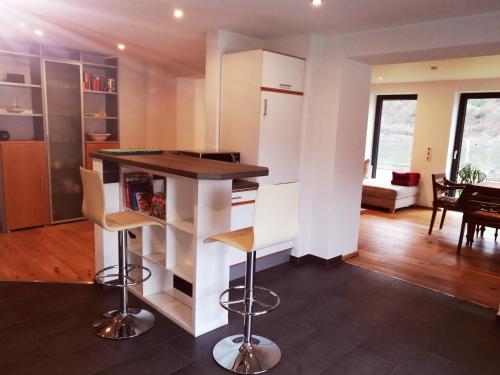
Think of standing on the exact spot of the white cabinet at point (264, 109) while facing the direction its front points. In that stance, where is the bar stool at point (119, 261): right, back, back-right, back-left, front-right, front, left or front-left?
right

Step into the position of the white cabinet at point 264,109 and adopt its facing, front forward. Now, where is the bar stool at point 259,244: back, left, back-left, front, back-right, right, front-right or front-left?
front-right

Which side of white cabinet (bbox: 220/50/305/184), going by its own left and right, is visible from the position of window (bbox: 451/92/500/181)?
left

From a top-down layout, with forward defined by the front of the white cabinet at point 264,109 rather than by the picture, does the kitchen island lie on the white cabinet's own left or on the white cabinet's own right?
on the white cabinet's own right

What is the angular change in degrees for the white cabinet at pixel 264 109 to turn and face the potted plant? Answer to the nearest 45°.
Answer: approximately 90° to its left

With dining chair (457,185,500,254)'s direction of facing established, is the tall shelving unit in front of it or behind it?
behind

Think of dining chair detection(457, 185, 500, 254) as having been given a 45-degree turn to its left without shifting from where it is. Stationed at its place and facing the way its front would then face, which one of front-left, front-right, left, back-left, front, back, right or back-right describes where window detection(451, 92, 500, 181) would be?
front

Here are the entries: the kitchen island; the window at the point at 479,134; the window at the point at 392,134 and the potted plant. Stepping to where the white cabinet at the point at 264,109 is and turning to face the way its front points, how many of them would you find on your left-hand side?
3

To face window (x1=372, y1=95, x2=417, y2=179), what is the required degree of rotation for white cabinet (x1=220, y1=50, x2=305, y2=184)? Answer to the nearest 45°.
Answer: approximately 90° to its left

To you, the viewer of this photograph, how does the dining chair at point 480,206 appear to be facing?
facing away from the viewer and to the right of the viewer

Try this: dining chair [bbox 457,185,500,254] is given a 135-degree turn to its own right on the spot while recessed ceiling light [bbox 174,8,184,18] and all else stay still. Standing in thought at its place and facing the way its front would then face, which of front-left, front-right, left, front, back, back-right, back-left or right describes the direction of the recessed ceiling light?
front-right
